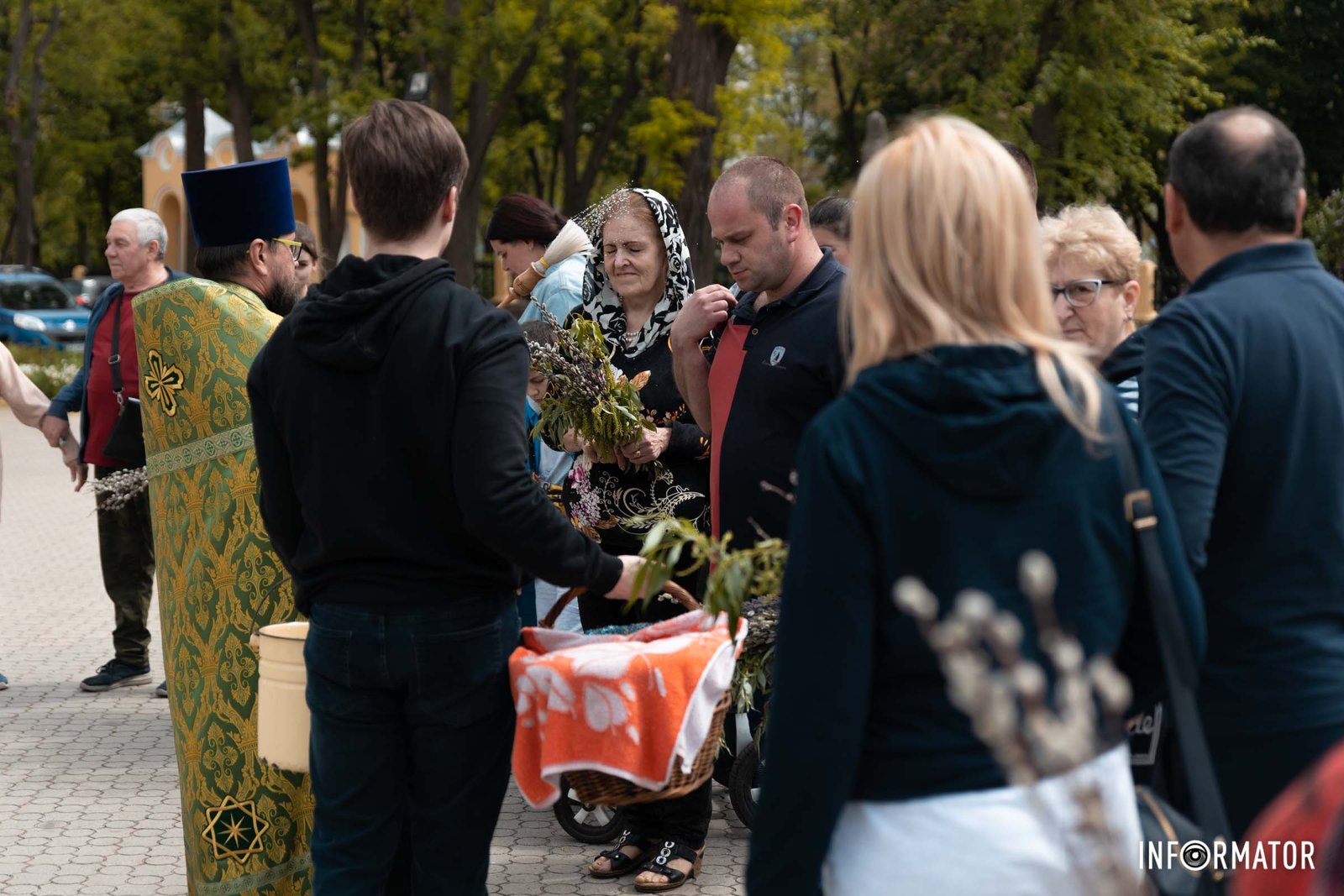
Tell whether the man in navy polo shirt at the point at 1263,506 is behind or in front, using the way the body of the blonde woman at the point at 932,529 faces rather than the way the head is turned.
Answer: in front

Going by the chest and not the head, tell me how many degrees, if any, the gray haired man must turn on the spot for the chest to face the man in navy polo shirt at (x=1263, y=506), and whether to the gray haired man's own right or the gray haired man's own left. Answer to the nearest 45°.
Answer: approximately 45° to the gray haired man's own left

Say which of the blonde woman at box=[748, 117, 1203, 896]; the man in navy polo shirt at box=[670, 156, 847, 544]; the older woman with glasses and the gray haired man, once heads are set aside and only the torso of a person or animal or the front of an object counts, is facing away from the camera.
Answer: the blonde woman

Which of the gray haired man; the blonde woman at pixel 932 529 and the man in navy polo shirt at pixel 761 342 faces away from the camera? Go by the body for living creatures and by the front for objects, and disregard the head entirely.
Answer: the blonde woman

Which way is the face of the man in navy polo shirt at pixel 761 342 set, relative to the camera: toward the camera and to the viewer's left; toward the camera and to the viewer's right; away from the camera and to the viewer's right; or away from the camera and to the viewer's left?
toward the camera and to the viewer's left

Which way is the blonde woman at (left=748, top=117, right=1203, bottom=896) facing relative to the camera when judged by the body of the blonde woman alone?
away from the camera

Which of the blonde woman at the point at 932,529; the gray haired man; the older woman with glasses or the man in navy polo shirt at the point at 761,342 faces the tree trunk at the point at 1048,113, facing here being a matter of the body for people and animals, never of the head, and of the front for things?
the blonde woman

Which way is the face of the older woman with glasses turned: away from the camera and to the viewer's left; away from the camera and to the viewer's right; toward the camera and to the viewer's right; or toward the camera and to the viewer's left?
toward the camera and to the viewer's left

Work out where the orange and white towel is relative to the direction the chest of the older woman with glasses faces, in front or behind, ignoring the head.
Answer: in front

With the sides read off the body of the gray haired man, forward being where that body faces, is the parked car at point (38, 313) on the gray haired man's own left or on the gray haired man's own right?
on the gray haired man's own right

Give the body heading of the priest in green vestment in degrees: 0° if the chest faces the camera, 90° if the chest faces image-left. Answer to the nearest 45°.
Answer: approximately 225°

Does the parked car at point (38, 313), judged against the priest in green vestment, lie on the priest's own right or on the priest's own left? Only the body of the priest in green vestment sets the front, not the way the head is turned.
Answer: on the priest's own left

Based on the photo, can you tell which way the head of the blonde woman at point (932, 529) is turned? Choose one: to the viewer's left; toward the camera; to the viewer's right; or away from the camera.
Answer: away from the camera

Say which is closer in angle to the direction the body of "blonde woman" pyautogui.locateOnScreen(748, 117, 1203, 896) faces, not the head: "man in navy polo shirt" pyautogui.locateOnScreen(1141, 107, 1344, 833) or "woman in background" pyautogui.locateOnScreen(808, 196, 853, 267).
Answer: the woman in background

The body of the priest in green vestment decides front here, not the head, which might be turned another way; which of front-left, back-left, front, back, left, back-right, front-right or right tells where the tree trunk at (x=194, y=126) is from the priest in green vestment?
front-left

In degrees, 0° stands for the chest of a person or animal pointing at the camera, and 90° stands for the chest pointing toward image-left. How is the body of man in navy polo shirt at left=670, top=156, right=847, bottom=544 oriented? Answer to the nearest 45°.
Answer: approximately 45°
